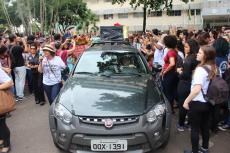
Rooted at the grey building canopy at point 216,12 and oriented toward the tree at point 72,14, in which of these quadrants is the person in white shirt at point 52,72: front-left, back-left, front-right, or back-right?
front-left

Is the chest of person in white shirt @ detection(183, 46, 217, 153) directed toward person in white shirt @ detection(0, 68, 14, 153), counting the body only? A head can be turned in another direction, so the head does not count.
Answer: yes

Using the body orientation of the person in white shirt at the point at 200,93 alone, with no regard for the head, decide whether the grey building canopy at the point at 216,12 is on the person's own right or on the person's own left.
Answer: on the person's own right

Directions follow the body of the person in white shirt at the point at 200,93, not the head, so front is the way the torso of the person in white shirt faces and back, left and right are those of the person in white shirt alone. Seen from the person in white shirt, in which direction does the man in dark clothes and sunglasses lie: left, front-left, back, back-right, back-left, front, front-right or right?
front-right

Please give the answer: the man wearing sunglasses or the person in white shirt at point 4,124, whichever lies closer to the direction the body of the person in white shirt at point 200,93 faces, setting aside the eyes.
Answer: the person in white shirt

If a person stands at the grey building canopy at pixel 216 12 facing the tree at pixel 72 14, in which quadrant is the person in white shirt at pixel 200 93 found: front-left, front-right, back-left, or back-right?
front-left

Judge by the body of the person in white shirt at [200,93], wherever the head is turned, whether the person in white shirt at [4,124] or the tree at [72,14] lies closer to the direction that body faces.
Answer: the person in white shirt

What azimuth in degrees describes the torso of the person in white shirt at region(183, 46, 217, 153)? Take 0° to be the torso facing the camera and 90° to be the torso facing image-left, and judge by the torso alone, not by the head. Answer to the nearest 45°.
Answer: approximately 90°

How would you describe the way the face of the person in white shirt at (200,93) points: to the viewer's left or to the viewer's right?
to the viewer's left

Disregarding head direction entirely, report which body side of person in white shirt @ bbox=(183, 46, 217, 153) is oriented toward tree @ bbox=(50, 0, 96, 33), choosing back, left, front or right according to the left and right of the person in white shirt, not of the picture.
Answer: right

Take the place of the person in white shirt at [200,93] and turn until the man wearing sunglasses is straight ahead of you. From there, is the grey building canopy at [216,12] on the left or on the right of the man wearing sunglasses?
right

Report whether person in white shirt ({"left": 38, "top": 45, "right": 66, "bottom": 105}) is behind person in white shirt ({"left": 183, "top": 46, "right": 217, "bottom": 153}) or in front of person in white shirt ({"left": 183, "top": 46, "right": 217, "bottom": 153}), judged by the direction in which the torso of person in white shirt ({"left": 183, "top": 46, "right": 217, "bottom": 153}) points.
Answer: in front

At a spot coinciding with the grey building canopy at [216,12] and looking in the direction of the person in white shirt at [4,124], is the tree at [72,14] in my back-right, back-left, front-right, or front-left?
front-right
